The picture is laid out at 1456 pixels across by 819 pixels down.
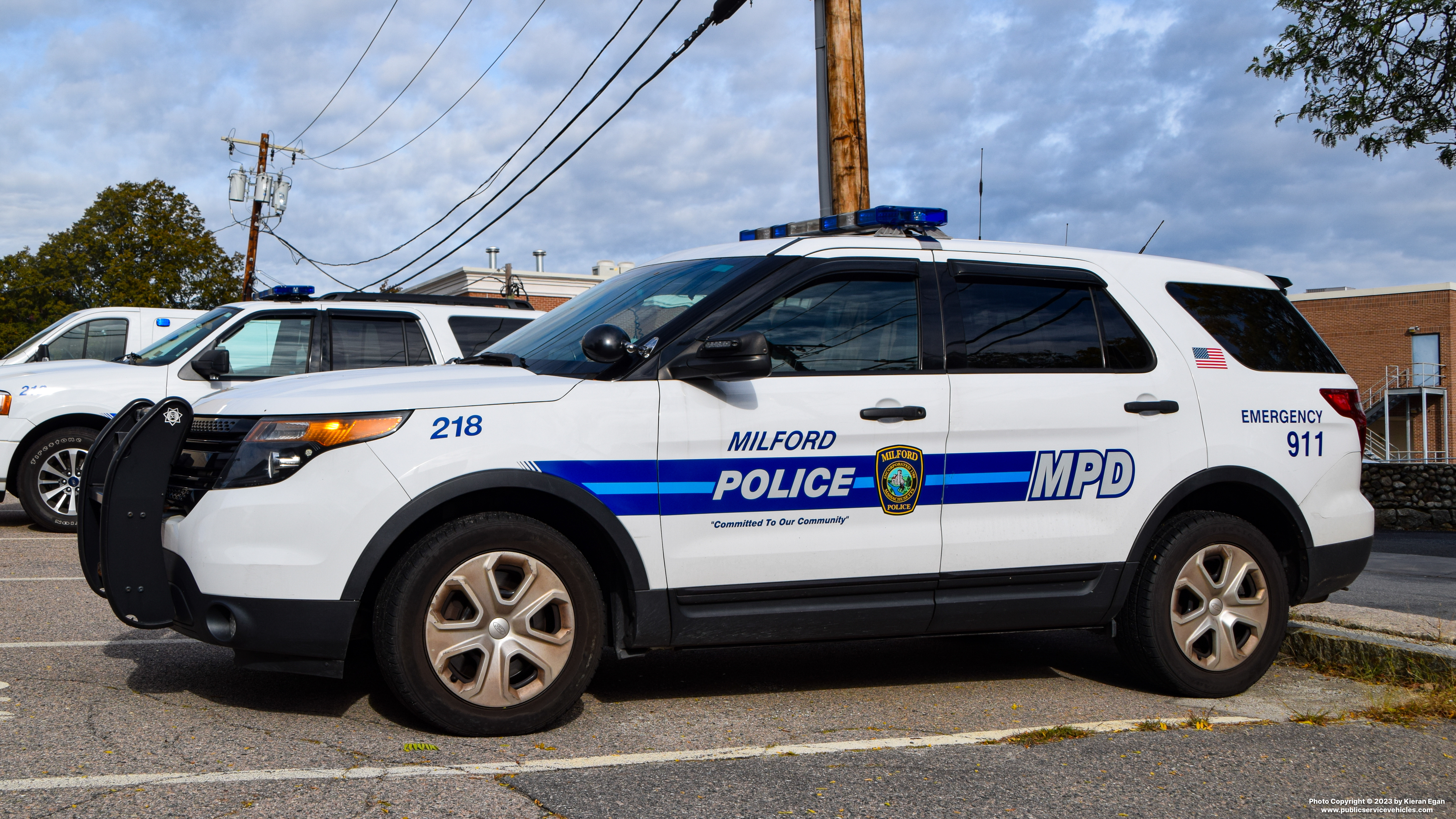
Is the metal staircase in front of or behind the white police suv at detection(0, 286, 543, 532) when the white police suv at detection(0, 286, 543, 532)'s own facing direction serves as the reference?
behind

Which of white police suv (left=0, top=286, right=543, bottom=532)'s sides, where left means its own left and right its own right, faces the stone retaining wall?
back

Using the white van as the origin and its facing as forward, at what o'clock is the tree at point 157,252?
The tree is roughly at 3 o'clock from the white van.

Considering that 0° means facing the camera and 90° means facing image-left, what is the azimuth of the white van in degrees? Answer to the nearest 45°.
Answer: approximately 90°

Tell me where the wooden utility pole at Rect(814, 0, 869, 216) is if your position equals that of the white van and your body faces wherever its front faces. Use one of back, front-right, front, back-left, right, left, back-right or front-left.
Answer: back-left

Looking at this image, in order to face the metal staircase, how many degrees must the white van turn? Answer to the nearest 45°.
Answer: approximately 180°

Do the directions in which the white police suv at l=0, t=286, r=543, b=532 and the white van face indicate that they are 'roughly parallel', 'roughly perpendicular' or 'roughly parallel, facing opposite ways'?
roughly parallel

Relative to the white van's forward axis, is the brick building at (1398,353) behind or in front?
behind

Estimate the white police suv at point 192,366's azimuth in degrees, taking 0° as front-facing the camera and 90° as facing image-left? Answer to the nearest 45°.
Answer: approximately 90°

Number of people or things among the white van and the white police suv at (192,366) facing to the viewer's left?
2

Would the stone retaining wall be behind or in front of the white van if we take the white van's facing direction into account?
behind
